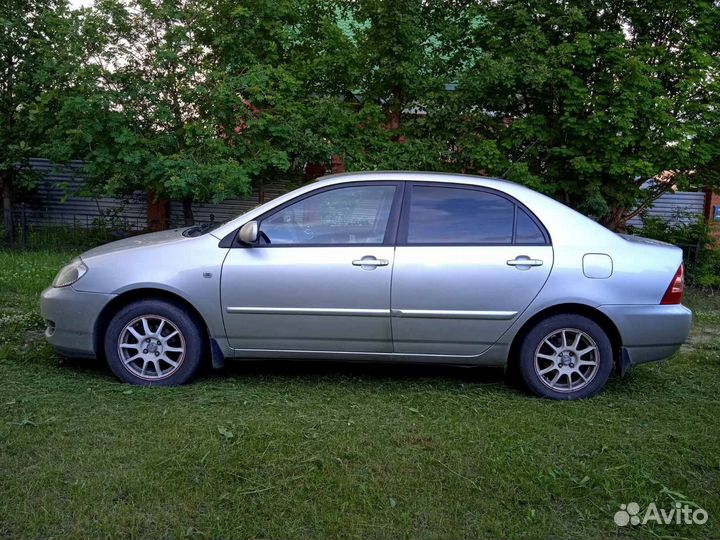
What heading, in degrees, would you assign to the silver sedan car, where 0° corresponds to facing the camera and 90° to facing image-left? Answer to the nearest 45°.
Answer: approximately 90°

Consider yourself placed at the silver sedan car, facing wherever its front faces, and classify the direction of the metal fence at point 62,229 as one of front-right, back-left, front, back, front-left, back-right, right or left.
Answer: front-right

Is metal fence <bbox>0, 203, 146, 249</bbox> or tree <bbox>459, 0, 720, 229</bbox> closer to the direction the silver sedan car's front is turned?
the metal fence

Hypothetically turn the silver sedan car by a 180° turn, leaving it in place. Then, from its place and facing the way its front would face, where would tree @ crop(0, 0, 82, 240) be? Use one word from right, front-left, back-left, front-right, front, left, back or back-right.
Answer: back-left

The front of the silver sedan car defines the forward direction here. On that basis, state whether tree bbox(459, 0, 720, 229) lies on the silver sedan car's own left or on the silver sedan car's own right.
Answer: on the silver sedan car's own right
